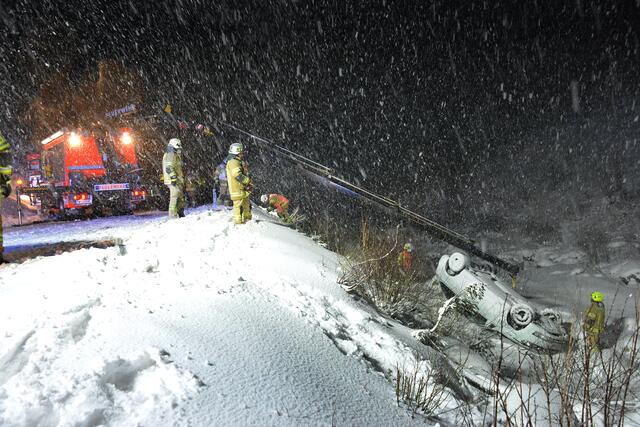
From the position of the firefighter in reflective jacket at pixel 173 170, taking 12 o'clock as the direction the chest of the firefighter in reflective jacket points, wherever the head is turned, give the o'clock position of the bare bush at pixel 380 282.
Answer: The bare bush is roughly at 2 o'clock from the firefighter in reflective jacket.

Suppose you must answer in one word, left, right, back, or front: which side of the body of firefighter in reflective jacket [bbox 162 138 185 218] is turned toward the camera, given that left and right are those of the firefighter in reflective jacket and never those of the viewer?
right

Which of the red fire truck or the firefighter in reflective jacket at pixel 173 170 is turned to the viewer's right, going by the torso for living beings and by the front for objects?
the firefighter in reflective jacket

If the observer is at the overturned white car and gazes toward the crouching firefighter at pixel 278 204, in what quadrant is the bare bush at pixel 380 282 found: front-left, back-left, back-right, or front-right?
front-left

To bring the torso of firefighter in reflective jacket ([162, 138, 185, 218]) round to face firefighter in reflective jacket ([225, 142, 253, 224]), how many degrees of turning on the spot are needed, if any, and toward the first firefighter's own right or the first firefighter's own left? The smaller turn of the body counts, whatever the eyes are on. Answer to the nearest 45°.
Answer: approximately 45° to the first firefighter's own right

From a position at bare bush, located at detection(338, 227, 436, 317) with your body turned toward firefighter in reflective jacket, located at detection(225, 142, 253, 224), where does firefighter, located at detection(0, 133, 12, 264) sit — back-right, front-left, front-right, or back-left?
front-left

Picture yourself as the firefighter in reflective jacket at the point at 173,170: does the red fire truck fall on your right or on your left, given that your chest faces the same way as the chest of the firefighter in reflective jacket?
on your left

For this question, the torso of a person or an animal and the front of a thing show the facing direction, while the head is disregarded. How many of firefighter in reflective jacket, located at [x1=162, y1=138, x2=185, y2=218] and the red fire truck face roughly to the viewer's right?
1
